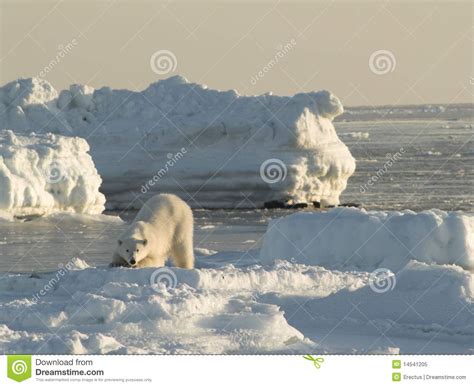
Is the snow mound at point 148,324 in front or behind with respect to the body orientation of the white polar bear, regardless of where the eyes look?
in front

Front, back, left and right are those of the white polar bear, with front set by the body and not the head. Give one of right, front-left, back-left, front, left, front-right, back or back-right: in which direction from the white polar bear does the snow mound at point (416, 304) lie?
left

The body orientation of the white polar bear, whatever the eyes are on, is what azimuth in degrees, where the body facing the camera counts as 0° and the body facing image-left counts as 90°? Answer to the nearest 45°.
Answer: approximately 45°

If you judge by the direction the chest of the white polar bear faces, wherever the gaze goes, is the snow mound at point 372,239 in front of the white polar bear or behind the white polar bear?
behind

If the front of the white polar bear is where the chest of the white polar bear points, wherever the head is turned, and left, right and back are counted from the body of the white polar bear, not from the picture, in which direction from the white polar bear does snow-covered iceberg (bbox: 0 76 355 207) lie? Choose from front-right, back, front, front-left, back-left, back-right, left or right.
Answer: back-right

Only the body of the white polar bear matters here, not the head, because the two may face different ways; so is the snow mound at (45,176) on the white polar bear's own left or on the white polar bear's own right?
on the white polar bear's own right

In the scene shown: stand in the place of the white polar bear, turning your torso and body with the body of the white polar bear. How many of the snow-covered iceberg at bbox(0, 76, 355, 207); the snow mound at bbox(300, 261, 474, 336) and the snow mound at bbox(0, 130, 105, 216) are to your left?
1
